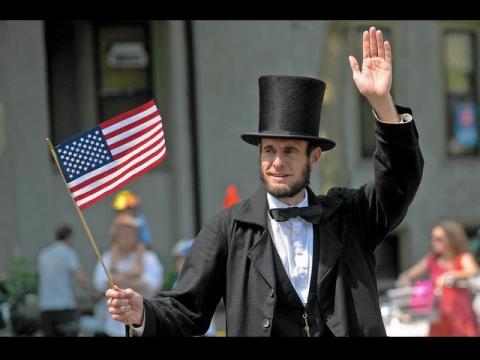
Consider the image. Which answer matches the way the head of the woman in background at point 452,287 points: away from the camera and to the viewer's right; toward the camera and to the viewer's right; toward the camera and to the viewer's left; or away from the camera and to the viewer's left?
toward the camera and to the viewer's left

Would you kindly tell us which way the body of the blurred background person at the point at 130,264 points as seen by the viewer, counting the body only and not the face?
toward the camera

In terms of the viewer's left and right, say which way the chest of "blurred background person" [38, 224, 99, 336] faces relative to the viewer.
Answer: facing away from the viewer and to the right of the viewer

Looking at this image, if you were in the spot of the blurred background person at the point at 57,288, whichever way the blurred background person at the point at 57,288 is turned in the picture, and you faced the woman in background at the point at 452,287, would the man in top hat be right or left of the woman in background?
right

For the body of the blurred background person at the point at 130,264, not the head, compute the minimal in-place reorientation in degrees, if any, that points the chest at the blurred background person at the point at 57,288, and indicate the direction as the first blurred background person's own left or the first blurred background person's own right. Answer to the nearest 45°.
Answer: approximately 135° to the first blurred background person's own right

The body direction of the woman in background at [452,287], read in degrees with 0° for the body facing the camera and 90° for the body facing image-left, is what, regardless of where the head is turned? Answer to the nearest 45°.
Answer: approximately 45°

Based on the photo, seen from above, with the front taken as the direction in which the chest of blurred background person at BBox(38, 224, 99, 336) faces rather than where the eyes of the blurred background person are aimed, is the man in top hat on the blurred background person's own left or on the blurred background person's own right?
on the blurred background person's own right

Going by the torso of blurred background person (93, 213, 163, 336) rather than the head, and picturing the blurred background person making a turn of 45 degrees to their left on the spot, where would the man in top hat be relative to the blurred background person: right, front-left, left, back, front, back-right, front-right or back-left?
front-right

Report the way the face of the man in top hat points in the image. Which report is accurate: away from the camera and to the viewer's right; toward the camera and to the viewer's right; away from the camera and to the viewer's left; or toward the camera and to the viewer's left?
toward the camera and to the viewer's left

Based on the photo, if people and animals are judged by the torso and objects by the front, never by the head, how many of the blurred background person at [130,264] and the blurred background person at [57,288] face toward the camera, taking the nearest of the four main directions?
1

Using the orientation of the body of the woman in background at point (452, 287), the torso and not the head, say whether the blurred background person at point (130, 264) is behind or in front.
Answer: in front

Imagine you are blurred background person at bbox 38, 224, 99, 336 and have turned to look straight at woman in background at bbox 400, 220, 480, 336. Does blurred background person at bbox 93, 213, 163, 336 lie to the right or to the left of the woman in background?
right
